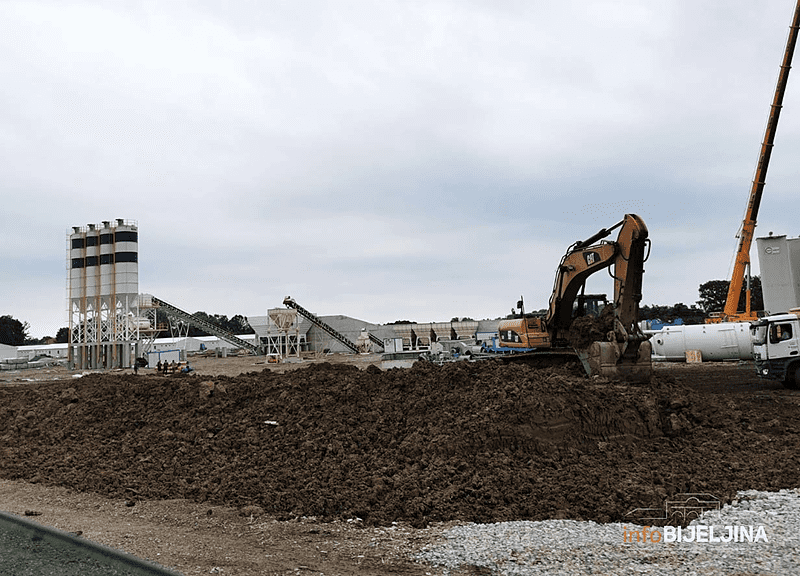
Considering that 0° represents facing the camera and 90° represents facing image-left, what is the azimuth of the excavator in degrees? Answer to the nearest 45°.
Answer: approximately 315°

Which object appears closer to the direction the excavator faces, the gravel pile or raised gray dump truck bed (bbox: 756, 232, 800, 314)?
the gravel pile

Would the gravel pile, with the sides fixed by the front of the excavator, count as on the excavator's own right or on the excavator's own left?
on the excavator's own right

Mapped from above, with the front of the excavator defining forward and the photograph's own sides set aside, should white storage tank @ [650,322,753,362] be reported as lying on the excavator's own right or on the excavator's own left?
on the excavator's own left

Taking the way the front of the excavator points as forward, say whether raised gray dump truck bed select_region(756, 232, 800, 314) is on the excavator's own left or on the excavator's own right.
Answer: on the excavator's own left
